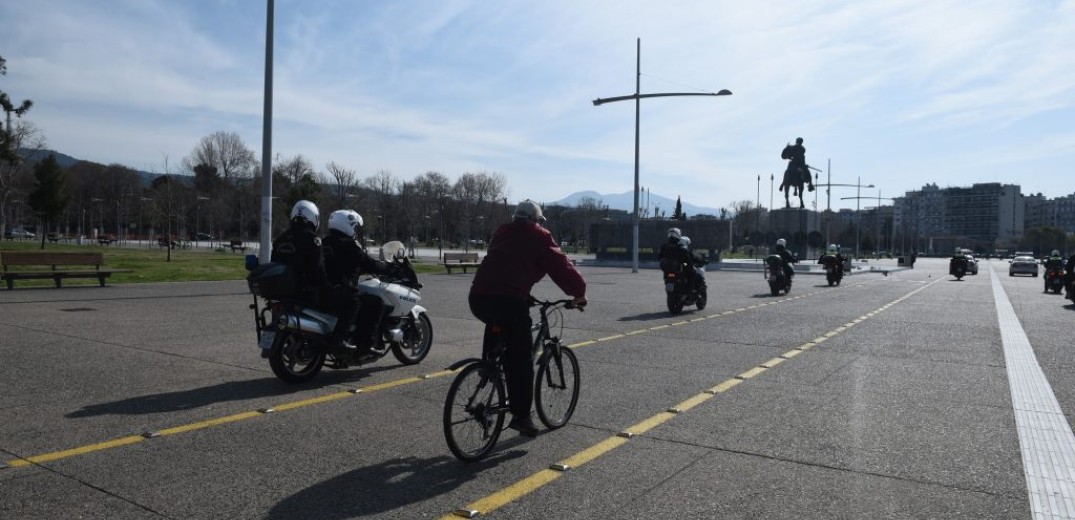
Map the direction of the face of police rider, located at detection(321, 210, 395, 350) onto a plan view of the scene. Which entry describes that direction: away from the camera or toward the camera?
away from the camera

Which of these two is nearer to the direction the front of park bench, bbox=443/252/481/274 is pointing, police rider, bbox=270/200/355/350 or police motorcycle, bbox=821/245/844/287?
the police rider

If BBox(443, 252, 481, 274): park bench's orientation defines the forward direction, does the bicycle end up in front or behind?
in front

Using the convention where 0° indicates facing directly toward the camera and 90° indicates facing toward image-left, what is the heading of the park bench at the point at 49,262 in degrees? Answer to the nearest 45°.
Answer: approximately 0°

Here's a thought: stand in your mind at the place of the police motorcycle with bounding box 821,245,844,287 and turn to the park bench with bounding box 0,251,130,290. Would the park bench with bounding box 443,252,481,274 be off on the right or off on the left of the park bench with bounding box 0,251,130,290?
right

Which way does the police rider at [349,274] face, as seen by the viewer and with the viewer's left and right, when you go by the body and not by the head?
facing away from the viewer and to the right of the viewer

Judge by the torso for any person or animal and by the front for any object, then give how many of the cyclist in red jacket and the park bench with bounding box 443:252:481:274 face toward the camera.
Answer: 1

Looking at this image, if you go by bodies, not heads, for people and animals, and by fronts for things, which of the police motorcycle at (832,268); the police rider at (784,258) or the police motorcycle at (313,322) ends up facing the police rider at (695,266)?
the police motorcycle at (313,322)

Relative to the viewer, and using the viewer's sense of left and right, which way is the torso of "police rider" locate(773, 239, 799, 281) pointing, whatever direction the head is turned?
facing away from the viewer and to the right of the viewer

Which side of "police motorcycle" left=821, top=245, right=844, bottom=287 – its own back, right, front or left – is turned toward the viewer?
back

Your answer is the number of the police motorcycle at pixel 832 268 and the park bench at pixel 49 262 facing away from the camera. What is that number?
1
